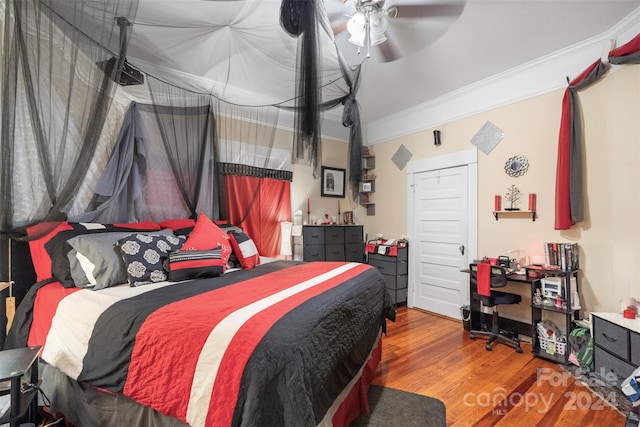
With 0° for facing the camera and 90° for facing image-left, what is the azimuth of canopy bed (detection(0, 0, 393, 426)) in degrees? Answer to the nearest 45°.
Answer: approximately 315°

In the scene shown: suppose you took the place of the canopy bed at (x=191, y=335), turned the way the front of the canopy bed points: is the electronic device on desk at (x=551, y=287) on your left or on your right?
on your left

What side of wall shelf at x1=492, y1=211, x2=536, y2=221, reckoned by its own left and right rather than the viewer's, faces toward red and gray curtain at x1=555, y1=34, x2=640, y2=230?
left

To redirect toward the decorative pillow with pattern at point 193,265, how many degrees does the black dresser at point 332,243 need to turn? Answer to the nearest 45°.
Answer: approximately 45° to its right

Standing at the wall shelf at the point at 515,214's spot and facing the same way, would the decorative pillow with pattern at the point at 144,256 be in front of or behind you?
in front

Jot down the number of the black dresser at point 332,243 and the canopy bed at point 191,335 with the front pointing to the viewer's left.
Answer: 0

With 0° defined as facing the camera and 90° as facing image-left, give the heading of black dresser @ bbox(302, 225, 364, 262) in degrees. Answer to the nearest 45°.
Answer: approximately 0°

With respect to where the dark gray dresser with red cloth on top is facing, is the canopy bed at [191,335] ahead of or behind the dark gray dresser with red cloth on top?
ahead

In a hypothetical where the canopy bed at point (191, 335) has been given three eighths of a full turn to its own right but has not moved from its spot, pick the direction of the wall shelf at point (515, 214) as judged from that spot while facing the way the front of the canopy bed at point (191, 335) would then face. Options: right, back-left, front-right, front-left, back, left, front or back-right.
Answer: back

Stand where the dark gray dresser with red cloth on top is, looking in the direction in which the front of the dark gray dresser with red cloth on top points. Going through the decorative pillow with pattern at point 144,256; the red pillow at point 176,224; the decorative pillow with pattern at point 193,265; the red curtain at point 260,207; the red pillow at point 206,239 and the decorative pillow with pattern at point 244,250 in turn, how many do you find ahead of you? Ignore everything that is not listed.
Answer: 6

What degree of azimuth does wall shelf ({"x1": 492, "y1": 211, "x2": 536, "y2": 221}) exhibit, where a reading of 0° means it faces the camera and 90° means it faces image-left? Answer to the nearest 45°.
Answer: approximately 45°

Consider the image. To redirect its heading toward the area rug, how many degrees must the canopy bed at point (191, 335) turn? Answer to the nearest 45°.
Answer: approximately 45° to its left

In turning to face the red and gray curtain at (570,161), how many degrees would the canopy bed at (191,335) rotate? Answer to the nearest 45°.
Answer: approximately 45° to its left

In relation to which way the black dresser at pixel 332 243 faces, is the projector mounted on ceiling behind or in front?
in front
